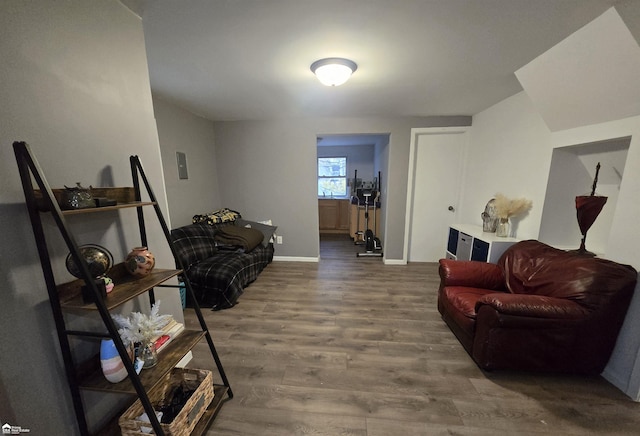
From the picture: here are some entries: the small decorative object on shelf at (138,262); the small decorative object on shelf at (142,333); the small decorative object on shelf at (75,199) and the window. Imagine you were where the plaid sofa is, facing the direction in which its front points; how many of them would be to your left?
1

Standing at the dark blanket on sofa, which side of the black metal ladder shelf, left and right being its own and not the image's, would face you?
left

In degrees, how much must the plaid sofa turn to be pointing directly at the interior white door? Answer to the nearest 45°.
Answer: approximately 45° to its left

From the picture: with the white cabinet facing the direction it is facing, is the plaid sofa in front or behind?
in front

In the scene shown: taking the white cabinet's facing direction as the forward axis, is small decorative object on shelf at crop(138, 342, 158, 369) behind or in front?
in front

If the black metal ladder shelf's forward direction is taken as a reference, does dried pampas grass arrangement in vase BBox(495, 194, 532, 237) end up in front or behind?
in front

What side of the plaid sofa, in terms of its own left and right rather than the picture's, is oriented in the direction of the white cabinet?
front

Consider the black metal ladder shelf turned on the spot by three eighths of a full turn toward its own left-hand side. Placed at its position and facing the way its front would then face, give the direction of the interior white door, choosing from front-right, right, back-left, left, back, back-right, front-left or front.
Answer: right

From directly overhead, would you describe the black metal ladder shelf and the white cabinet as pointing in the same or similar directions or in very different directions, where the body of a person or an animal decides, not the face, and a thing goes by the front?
very different directions

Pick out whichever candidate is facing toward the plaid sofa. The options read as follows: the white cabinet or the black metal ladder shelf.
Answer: the white cabinet

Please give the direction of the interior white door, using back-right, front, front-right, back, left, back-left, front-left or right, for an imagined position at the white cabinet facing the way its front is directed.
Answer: right

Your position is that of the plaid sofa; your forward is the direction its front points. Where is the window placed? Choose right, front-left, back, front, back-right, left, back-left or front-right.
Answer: left

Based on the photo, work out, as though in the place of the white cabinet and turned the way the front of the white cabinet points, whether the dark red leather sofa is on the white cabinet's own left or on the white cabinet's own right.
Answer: on the white cabinet's own left

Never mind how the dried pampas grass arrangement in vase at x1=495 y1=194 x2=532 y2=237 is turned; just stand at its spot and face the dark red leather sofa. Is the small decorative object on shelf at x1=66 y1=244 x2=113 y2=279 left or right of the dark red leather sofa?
right

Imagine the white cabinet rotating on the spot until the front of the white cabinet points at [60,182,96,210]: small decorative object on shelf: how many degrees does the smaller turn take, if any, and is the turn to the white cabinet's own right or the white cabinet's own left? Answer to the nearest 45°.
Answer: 0° — it already faces it

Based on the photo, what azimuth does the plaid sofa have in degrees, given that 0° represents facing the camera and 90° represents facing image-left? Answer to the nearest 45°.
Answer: approximately 315°
